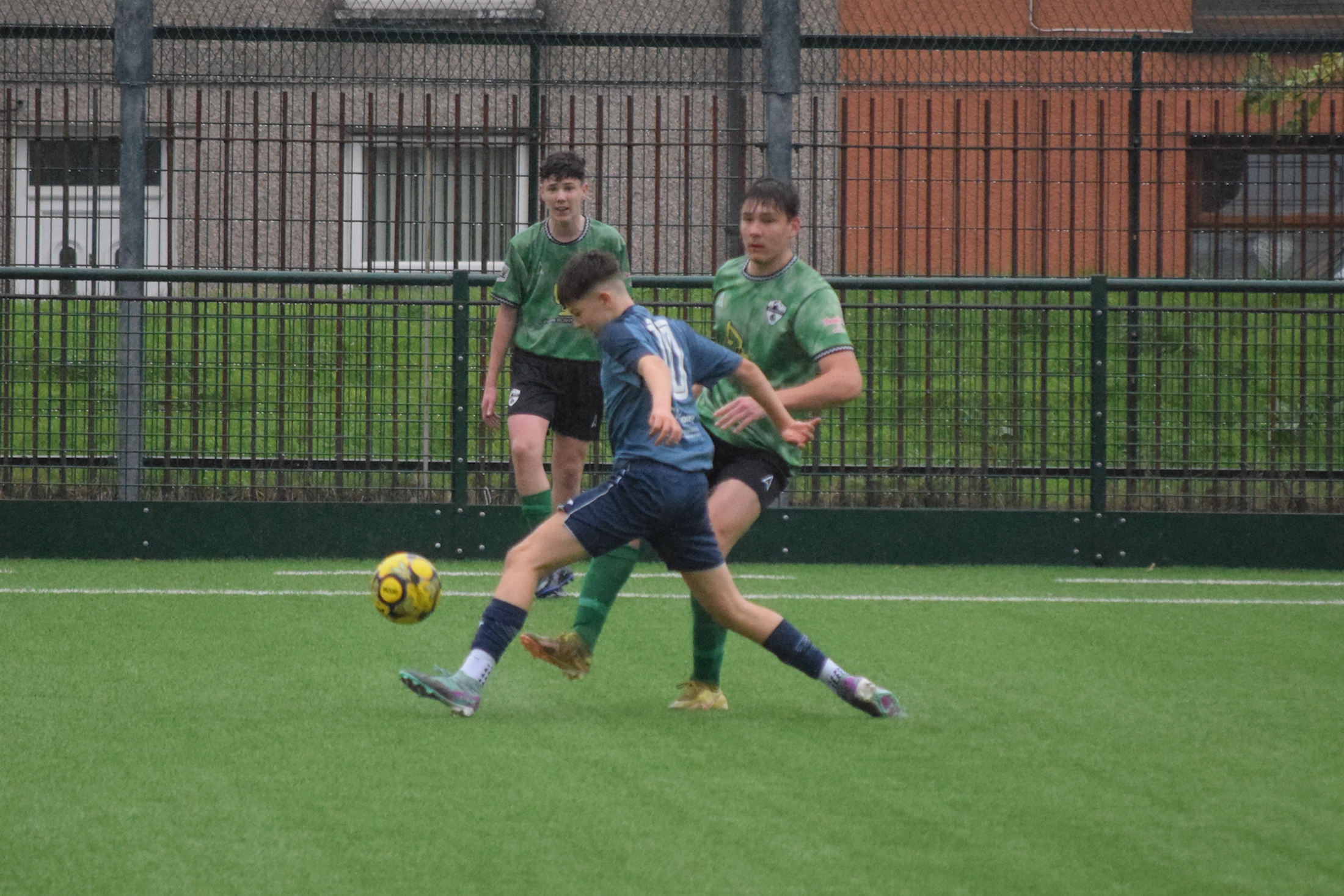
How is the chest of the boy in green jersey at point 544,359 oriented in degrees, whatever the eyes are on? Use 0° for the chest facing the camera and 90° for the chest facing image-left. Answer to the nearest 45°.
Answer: approximately 0°

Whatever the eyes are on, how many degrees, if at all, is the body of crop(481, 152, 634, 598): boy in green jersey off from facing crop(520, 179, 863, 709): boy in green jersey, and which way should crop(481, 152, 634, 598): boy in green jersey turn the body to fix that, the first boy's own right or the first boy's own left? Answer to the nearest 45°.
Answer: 0° — they already face them

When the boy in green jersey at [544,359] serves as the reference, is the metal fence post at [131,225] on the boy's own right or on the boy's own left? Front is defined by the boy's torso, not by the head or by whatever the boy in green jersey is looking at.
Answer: on the boy's own right

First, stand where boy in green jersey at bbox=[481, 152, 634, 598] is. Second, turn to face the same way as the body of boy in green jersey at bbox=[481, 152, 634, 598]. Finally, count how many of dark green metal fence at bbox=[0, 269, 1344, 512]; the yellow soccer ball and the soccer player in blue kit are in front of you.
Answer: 2

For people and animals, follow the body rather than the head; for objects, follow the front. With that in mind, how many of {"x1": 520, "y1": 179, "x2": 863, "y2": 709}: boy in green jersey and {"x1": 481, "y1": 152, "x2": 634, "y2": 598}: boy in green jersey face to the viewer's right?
0

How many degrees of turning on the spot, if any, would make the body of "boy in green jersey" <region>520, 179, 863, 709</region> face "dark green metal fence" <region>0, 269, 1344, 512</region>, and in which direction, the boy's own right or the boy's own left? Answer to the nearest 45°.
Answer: approximately 135° to the boy's own right

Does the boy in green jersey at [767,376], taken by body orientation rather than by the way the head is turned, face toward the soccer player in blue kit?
yes

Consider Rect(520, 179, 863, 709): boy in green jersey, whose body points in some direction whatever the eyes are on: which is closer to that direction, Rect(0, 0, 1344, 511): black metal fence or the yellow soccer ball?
the yellow soccer ball

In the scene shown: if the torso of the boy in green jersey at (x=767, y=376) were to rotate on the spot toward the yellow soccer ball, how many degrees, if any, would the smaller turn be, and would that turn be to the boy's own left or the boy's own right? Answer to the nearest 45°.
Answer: approximately 45° to the boy's own right

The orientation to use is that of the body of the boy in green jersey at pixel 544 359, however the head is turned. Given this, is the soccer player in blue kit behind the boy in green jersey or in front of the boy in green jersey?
in front

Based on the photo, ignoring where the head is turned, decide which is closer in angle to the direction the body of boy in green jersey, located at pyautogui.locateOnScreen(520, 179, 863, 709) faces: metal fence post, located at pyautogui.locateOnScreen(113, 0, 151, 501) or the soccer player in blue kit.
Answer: the soccer player in blue kit
